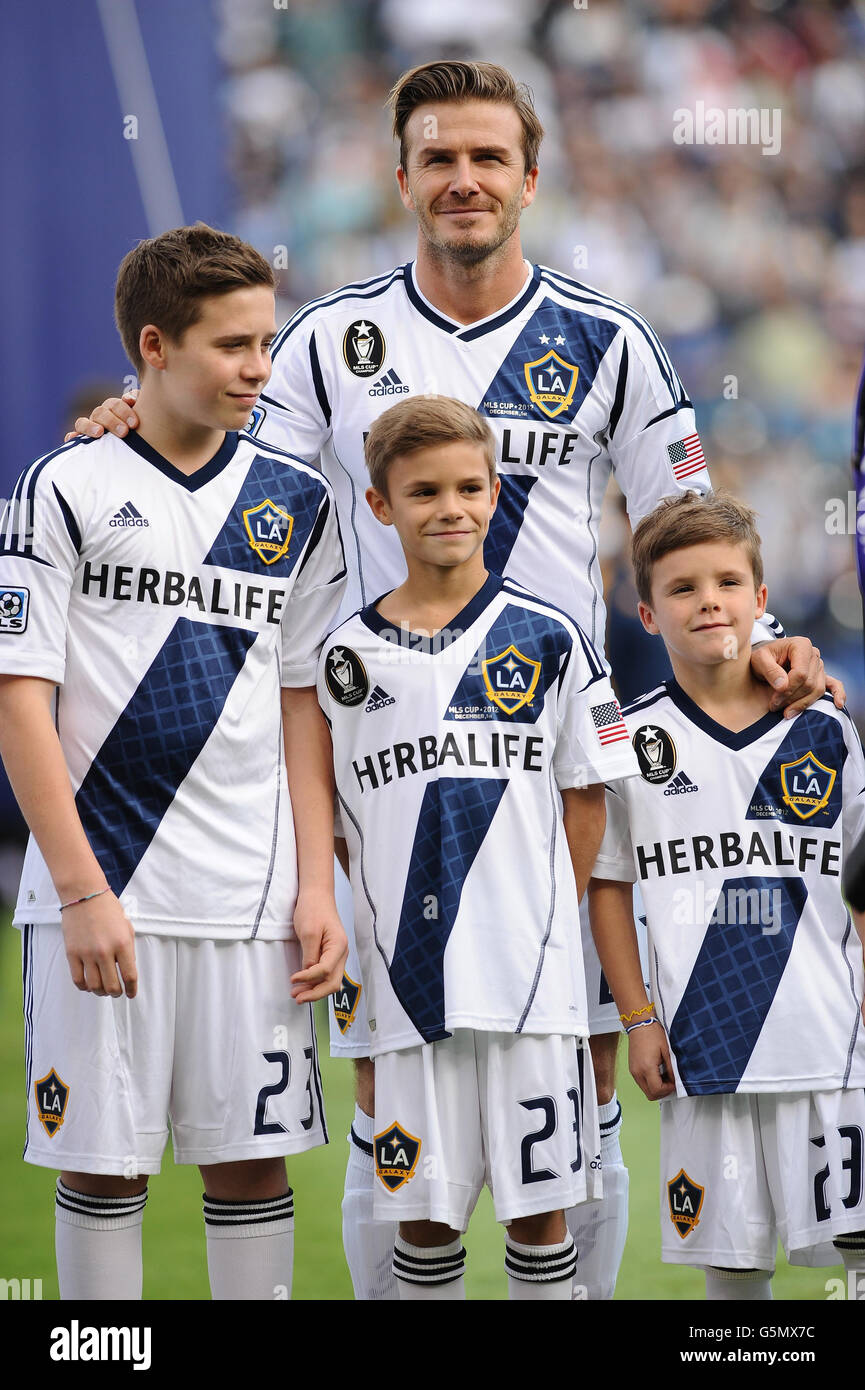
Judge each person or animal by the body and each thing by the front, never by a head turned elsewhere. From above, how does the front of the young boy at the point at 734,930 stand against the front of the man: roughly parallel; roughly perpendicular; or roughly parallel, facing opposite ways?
roughly parallel

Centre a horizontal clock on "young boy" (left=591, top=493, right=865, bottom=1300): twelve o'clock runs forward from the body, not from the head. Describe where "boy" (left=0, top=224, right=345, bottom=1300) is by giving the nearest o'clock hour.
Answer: The boy is roughly at 2 o'clock from the young boy.

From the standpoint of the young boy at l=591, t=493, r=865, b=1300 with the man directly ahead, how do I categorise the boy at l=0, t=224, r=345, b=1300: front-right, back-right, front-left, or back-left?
front-left

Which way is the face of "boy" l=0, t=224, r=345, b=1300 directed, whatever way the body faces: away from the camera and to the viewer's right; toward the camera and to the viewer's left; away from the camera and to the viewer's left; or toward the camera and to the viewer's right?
toward the camera and to the viewer's right

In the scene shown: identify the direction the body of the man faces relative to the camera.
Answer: toward the camera

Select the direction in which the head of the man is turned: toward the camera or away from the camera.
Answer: toward the camera

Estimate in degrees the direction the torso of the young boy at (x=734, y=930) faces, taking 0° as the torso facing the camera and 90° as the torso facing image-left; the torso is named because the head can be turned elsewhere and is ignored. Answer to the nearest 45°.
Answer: approximately 0°
